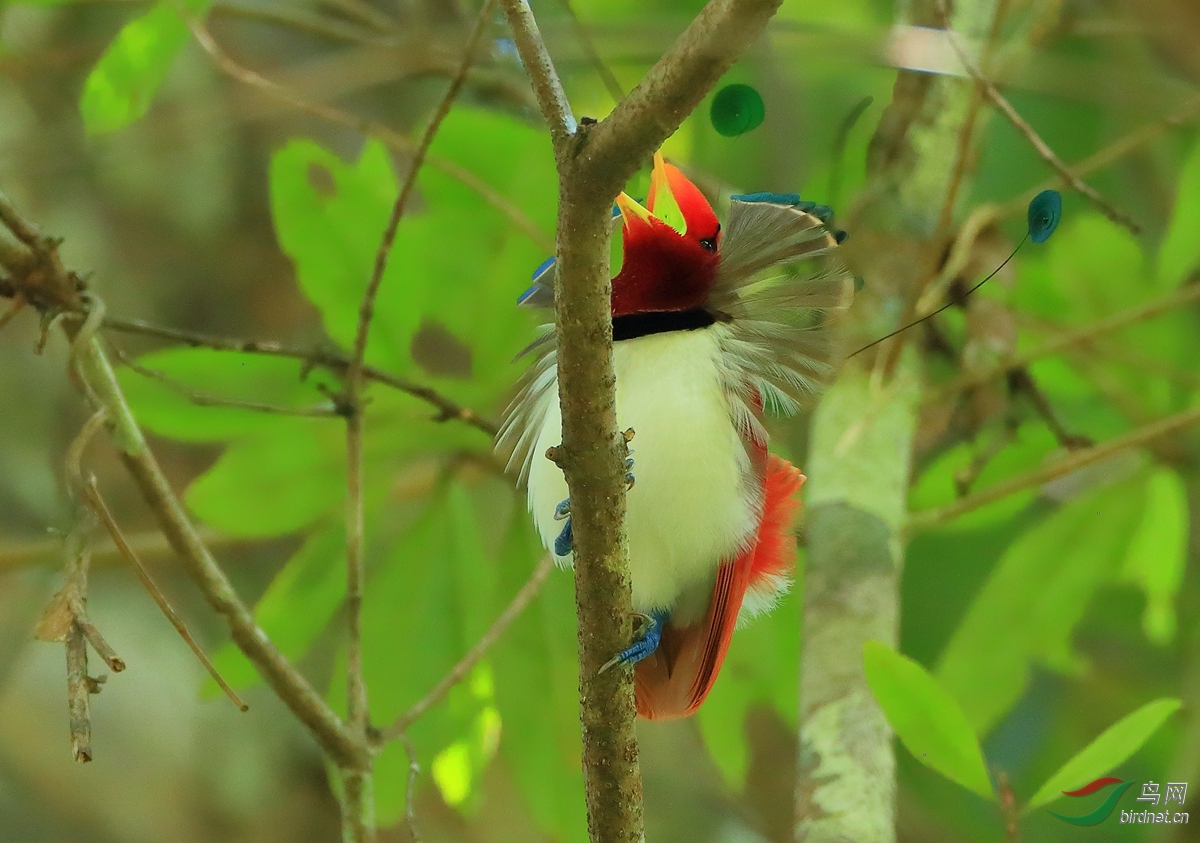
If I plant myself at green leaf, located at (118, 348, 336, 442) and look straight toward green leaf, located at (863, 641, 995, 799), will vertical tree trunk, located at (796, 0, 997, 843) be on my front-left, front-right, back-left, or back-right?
front-left

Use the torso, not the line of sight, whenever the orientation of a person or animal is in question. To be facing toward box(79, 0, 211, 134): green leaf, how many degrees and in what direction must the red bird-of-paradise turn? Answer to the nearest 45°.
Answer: approximately 45° to its right

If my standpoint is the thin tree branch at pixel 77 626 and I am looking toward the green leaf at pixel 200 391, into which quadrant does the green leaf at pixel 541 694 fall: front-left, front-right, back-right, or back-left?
front-right

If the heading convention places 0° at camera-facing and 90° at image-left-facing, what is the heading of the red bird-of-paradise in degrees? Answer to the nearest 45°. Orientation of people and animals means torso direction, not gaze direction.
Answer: approximately 45°

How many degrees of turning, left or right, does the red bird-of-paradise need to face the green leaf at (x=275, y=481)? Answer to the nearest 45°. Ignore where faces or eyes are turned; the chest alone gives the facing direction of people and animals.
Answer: approximately 90° to its right
